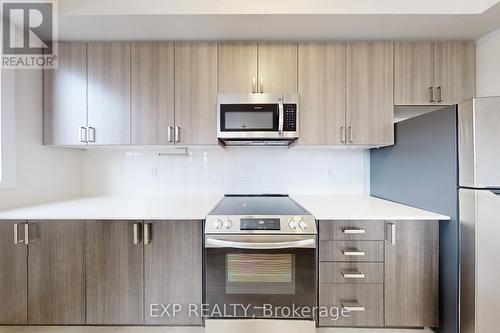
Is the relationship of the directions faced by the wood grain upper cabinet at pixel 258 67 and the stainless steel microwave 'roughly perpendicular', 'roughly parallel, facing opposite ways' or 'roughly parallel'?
roughly parallel

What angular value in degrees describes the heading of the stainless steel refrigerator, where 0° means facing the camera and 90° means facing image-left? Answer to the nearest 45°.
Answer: approximately 315°

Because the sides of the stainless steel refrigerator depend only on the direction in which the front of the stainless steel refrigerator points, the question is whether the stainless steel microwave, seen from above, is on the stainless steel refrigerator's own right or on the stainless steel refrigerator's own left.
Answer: on the stainless steel refrigerator's own right

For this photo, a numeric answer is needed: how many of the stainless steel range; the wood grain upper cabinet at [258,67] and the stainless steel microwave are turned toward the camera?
3

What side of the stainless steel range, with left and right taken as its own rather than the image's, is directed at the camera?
front

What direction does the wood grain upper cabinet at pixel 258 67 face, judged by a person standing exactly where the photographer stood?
facing the viewer

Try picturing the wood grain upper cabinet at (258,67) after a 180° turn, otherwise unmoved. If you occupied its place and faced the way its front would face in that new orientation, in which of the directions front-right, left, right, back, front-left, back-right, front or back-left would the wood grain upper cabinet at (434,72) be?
right

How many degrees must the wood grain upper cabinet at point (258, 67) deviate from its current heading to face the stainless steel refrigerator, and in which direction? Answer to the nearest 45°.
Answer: approximately 45° to its left

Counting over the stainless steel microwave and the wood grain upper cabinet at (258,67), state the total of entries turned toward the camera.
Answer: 2

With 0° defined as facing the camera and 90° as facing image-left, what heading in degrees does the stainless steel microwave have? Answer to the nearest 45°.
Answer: approximately 0°
